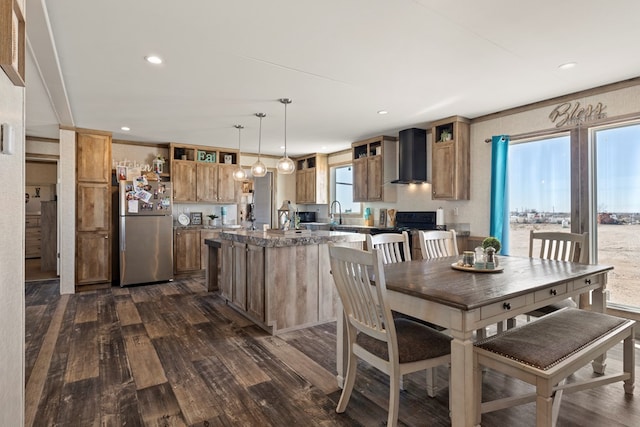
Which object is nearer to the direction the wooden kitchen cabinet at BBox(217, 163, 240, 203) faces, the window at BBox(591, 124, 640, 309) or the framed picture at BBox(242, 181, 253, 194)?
the window

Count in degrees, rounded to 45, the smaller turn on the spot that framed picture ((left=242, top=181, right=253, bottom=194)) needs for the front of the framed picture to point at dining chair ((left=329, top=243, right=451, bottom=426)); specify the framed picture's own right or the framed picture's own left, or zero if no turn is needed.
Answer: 0° — it already faces it

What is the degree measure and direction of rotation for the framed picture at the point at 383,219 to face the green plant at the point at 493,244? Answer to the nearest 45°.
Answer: approximately 45° to its left

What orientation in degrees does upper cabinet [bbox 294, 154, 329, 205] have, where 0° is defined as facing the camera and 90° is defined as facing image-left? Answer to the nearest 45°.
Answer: approximately 45°

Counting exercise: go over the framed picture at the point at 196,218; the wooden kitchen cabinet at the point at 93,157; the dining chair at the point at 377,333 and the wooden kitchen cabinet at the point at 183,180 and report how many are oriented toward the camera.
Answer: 3

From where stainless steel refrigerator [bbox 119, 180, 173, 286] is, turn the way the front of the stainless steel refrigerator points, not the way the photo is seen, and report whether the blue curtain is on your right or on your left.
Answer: on your left

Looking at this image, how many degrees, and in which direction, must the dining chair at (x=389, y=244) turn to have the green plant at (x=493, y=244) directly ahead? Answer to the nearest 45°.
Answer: approximately 45° to its left

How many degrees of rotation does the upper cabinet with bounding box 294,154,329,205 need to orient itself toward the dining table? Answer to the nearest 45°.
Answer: approximately 45° to its left

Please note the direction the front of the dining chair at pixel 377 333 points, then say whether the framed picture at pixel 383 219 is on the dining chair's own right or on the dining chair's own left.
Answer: on the dining chair's own left
